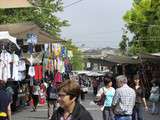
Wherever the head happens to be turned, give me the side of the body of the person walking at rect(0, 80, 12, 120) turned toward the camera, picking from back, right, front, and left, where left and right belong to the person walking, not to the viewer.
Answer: back

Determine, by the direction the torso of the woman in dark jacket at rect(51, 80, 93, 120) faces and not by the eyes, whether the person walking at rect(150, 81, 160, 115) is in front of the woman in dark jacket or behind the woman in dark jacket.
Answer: behind

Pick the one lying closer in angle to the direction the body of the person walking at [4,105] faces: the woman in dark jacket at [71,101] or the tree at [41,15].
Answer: the tree

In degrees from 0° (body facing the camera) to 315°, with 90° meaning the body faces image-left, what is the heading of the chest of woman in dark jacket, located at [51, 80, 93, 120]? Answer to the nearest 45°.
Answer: approximately 45°

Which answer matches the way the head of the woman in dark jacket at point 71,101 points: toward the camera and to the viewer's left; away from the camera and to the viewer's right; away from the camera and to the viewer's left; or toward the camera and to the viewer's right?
toward the camera and to the viewer's left

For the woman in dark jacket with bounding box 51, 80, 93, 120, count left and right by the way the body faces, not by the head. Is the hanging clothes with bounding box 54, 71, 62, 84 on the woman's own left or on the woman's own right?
on the woman's own right

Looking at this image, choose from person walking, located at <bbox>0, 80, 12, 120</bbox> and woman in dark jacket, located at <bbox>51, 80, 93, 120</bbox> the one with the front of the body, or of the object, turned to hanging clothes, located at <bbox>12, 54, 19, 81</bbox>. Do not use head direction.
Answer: the person walking
